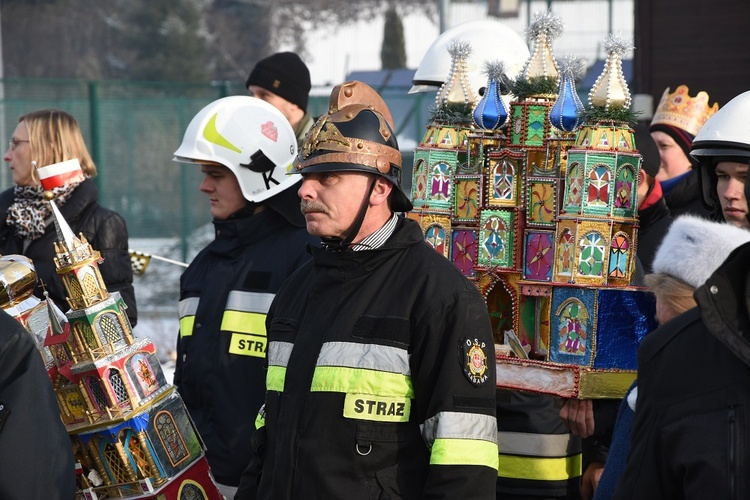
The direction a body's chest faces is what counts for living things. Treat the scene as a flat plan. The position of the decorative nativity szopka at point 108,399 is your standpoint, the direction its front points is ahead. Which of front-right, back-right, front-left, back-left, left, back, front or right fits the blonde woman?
back-right

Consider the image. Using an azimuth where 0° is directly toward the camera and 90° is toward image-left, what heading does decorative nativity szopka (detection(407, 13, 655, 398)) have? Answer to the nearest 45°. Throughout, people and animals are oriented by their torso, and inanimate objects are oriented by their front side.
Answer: approximately 45°

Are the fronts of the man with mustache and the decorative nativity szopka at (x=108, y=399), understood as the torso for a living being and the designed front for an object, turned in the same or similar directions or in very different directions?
same or similar directions

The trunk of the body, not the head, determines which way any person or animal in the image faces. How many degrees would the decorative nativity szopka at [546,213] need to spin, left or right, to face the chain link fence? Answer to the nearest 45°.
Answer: approximately 90° to its right

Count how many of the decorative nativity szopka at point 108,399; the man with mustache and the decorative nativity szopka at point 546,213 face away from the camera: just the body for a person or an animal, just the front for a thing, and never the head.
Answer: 0

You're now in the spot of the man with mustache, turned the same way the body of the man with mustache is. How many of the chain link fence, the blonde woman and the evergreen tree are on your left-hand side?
0

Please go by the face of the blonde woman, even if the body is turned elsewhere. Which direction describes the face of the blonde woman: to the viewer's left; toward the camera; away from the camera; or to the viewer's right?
to the viewer's left

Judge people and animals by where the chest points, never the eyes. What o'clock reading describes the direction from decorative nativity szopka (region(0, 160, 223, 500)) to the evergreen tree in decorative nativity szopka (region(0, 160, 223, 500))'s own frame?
The evergreen tree is roughly at 5 o'clock from the decorative nativity szopka.

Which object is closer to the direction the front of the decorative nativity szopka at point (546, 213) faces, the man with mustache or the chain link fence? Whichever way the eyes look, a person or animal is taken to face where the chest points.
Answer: the man with mustache

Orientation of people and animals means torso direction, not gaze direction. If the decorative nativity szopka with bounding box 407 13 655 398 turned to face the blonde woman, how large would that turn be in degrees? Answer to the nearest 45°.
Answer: approximately 45° to its right

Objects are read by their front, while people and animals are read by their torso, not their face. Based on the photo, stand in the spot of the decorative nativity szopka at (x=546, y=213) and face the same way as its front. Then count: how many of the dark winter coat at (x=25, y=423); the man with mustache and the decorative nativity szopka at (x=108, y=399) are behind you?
0

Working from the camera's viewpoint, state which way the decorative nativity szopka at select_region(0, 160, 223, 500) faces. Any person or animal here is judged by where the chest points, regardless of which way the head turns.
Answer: facing the viewer and to the left of the viewer

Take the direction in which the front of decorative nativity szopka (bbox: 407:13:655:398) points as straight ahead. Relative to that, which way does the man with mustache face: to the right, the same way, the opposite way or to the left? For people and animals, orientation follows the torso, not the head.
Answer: the same way

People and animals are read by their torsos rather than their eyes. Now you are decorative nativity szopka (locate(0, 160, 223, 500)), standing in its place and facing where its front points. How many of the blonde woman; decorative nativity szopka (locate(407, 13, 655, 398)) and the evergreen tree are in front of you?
0

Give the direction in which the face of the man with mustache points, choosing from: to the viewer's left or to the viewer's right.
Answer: to the viewer's left

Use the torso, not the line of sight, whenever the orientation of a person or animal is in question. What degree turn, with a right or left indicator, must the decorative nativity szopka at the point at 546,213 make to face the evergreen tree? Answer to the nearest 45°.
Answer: approximately 135° to its right
